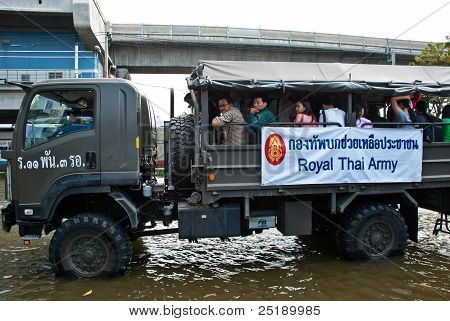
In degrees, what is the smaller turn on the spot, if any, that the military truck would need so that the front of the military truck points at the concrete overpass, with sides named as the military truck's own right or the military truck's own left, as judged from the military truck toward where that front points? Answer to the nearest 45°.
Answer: approximately 90° to the military truck's own right

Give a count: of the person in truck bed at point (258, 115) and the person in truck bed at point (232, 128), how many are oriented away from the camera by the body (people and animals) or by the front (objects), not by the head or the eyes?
0

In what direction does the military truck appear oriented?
to the viewer's left

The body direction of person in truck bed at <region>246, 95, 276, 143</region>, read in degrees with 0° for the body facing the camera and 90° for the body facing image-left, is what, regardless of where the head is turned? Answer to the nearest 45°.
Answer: approximately 45°

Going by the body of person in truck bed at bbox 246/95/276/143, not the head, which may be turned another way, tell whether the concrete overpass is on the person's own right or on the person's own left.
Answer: on the person's own right

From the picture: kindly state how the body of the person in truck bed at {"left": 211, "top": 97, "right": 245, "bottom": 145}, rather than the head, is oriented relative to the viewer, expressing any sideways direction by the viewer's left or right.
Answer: facing the viewer and to the left of the viewer
